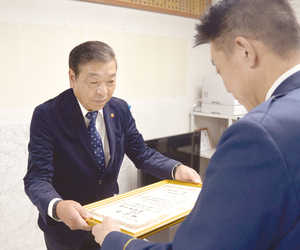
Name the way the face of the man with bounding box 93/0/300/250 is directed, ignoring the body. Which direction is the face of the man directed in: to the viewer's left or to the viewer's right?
to the viewer's left

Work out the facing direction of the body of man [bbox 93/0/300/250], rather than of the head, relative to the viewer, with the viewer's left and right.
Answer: facing away from the viewer and to the left of the viewer

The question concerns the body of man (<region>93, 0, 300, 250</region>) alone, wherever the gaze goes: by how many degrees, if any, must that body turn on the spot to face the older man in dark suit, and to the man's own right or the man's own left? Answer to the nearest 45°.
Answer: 0° — they already face them

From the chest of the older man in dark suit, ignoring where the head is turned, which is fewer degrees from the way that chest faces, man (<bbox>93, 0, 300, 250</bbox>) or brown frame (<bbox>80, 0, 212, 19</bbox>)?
the man

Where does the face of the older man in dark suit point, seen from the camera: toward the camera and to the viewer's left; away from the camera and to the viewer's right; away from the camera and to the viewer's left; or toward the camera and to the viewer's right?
toward the camera and to the viewer's right

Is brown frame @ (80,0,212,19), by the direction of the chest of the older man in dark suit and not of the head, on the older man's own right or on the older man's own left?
on the older man's own left

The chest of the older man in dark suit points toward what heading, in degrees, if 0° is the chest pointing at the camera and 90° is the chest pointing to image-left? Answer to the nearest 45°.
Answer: approximately 315°

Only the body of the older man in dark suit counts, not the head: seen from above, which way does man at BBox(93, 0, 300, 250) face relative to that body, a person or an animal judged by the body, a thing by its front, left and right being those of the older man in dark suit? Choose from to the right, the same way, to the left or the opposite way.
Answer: the opposite way

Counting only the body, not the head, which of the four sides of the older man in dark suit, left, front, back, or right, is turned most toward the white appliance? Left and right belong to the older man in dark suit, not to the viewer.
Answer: left
